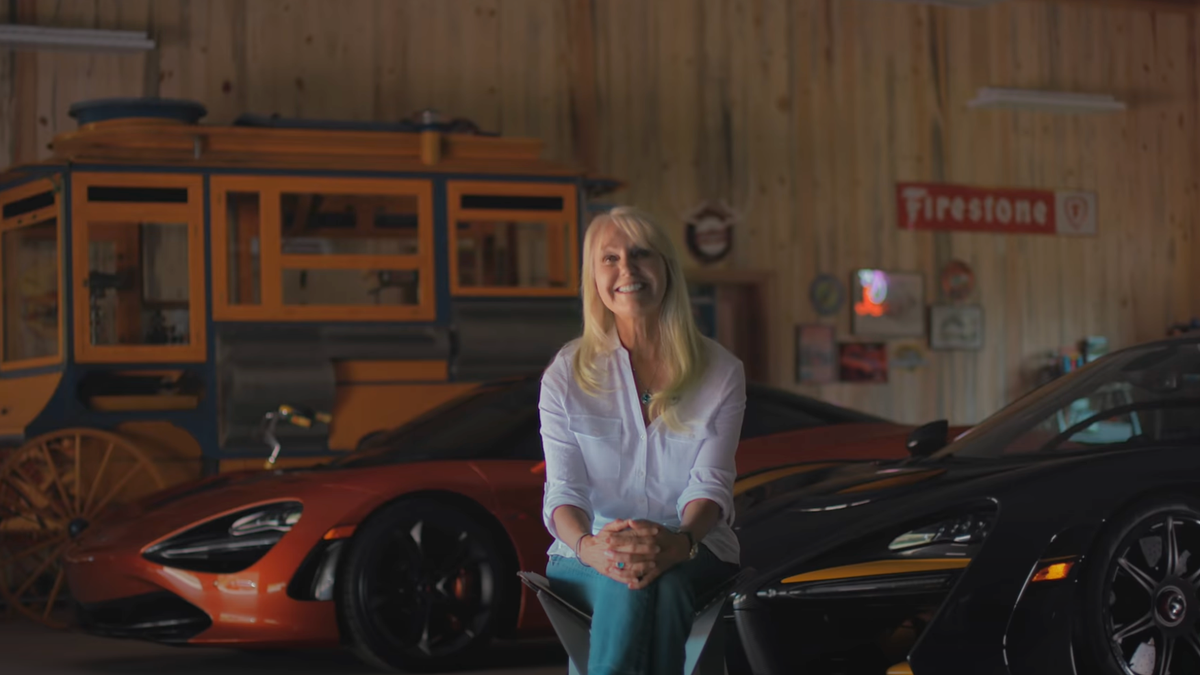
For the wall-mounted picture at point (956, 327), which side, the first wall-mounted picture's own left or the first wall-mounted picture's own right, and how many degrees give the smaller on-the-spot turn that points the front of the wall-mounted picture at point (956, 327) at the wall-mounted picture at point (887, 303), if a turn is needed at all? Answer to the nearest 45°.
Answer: approximately 45° to the first wall-mounted picture's own right

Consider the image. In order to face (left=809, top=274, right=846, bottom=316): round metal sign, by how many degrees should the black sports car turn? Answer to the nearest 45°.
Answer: approximately 135° to its right

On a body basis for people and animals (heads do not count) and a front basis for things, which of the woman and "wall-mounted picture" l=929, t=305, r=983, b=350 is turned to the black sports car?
the wall-mounted picture

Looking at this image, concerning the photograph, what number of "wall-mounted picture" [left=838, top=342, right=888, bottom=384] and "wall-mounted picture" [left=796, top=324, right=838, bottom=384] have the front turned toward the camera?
2
